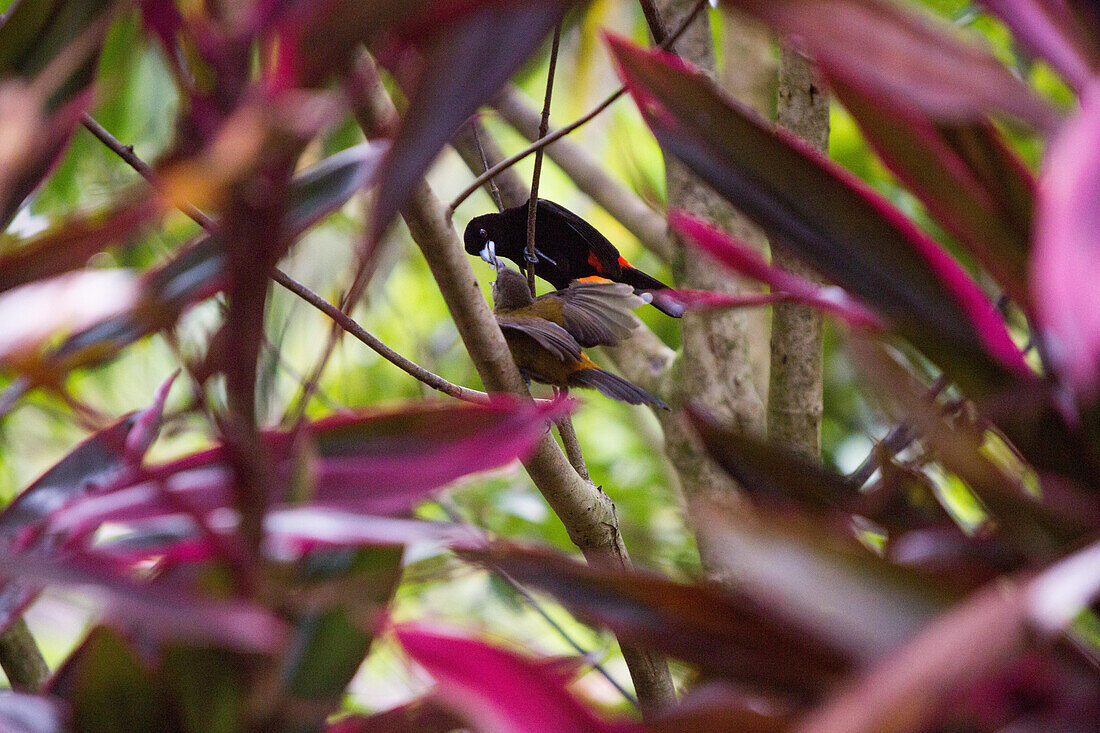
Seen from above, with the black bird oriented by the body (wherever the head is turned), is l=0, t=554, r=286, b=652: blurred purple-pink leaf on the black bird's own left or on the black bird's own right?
on the black bird's own left

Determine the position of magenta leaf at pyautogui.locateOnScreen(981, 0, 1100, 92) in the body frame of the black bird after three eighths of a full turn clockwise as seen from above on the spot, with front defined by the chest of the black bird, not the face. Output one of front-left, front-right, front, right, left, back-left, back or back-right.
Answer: back-right

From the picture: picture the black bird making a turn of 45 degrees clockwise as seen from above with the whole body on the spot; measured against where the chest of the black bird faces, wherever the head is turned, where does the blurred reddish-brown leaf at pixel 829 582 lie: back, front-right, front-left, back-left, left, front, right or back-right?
back-left

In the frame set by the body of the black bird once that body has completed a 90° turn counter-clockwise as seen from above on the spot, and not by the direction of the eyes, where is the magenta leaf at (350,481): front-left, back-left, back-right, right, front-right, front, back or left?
front

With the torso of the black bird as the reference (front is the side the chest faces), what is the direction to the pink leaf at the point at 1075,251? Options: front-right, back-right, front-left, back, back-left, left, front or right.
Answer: left

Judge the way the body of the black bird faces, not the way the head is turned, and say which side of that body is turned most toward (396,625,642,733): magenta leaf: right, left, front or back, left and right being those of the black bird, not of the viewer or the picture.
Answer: left

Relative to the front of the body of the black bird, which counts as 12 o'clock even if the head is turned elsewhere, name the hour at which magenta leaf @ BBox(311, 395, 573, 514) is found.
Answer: The magenta leaf is roughly at 9 o'clock from the black bird.

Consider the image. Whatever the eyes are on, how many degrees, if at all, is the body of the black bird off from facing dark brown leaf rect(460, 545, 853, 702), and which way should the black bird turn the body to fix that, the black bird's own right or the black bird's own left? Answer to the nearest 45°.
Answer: approximately 90° to the black bird's own left

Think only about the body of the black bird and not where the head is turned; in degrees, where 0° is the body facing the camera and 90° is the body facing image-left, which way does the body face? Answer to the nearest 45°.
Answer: approximately 90°

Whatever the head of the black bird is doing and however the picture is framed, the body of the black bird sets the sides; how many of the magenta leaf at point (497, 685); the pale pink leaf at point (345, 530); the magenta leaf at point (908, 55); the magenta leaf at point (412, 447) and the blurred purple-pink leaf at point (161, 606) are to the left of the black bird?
5

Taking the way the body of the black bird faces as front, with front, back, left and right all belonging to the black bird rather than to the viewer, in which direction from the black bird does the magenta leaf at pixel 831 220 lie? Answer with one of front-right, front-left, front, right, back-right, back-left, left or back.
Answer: left
